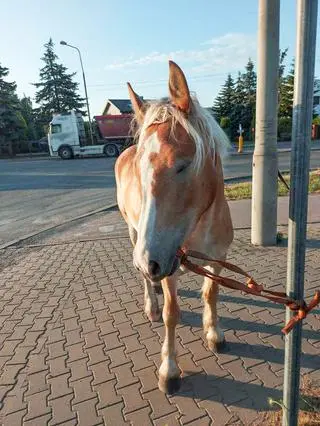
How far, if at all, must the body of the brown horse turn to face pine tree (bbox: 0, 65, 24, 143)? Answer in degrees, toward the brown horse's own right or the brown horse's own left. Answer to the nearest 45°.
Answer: approximately 135° to the brown horse's own right

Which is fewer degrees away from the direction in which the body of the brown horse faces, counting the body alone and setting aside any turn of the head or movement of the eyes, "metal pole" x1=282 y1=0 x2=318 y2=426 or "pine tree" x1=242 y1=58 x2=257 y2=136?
the metal pole

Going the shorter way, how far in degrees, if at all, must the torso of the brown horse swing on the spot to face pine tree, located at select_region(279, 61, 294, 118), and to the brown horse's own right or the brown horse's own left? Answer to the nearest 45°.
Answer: approximately 180°

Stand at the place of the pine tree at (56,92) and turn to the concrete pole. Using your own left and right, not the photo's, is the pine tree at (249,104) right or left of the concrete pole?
left

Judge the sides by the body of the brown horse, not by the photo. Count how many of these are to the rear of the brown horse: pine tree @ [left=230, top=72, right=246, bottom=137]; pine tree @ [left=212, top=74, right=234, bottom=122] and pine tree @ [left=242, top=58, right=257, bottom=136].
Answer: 3

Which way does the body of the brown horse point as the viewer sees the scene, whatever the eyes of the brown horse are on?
toward the camera

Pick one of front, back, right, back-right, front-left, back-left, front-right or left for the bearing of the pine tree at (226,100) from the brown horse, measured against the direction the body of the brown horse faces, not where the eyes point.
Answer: back

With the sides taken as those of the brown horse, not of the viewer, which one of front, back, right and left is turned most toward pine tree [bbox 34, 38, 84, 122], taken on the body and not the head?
back

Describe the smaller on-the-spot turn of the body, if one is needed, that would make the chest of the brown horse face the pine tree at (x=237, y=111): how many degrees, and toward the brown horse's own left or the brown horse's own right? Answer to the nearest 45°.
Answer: approximately 180°

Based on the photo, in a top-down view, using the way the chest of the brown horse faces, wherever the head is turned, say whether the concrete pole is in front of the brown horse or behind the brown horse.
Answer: behind

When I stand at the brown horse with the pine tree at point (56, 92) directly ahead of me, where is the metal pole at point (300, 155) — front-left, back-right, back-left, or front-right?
back-right
